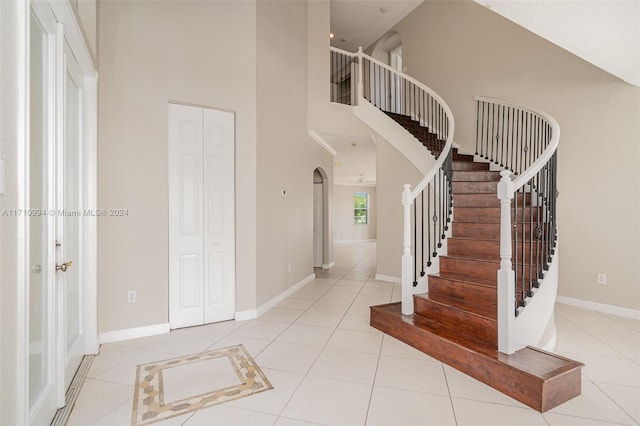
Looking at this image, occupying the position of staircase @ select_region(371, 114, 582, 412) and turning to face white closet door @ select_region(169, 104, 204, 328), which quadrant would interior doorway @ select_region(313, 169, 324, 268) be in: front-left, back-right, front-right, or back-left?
front-right

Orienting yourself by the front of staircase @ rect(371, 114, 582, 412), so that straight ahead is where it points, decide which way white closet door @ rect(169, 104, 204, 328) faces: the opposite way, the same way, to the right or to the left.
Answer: to the left

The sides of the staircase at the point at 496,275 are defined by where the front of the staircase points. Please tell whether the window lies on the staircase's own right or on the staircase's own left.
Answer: on the staircase's own right

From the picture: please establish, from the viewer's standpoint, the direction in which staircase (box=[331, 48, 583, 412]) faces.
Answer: facing the viewer and to the left of the viewer

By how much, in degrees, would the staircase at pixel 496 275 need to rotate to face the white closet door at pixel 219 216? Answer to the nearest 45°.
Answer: approximately 45° to its right

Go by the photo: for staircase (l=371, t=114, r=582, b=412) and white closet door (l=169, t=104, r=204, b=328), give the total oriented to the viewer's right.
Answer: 0

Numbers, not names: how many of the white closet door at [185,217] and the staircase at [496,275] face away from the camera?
0

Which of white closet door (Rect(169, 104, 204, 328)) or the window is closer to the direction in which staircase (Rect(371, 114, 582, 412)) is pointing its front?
the white closet door

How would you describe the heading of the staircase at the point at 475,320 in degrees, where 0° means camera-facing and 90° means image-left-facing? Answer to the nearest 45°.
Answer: approximately 45°

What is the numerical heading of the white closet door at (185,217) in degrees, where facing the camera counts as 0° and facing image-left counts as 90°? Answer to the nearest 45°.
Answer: approximately 0°

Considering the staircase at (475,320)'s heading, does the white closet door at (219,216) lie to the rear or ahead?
ahead

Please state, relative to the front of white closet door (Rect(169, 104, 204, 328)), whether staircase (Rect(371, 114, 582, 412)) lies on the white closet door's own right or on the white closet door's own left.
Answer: on the white closet door's own left

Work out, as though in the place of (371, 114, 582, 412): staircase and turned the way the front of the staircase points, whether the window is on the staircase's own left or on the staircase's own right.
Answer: on the staircase's own right

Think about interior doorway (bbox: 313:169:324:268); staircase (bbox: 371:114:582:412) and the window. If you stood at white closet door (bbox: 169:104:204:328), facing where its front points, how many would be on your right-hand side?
0

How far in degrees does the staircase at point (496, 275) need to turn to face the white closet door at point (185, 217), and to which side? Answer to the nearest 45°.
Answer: approximately 45° to its right

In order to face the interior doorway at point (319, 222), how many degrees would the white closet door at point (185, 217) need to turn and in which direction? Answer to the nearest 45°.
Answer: approximately 135° to its left

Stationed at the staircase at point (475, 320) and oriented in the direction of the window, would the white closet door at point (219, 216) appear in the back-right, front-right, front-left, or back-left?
front-left

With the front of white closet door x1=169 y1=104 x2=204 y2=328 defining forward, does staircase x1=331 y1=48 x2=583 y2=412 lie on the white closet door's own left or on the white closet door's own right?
on the white closet door's own left

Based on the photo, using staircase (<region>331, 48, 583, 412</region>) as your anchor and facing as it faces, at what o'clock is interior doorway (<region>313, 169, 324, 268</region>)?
The interior doorway is roughly at 3 o'clock from the staircase.

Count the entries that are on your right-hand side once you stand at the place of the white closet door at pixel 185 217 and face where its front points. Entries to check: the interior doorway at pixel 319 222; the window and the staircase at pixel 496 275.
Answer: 0

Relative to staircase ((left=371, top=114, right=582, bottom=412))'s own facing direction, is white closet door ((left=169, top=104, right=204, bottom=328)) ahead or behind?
ahead
